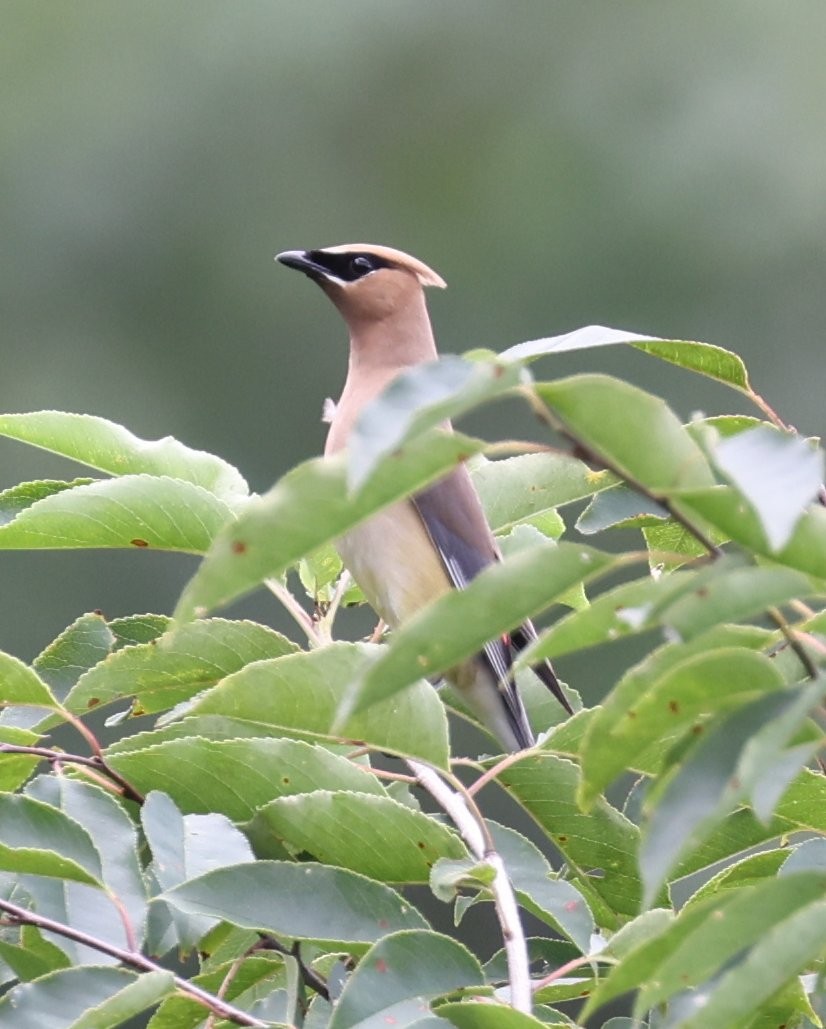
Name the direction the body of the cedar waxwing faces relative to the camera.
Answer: to the viewer's left

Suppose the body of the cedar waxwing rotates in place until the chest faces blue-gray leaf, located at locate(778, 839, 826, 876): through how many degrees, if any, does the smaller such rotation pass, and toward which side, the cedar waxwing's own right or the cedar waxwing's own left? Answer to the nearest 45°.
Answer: approximately 90° to the cedar waxwing's own left
